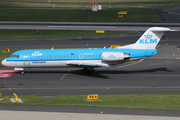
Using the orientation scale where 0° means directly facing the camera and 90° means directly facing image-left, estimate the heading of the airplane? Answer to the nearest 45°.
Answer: approximately 90°
